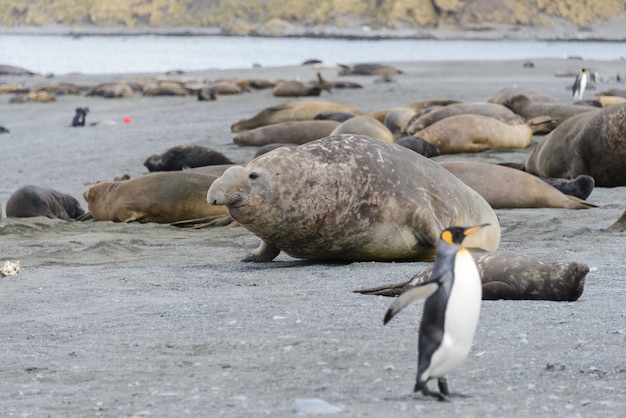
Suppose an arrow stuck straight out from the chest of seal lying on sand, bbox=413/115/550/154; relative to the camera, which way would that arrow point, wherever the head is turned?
to the viewer's left

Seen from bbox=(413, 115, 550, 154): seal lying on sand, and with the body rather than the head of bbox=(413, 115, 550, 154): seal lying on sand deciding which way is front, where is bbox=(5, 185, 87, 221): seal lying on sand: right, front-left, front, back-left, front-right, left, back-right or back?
front-left

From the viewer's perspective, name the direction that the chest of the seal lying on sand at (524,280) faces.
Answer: to the viewer's right

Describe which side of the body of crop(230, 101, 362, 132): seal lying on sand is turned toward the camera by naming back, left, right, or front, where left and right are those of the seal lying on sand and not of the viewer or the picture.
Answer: left

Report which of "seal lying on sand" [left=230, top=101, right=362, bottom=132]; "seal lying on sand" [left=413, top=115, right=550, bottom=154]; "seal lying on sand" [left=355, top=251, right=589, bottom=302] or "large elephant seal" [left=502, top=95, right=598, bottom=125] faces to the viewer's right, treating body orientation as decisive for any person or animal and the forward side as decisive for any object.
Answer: "seal lying on sand" [left=355, top=251, right=589, bottom=302]

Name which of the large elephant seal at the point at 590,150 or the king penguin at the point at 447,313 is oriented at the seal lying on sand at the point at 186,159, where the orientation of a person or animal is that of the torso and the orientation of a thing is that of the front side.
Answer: the large elephant seal

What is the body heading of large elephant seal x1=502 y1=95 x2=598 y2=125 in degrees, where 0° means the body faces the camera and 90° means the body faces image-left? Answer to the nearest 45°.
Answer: approximately 90°

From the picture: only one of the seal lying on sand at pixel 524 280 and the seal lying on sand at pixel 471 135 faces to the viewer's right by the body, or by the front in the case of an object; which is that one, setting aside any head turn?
the seal lying on sand at pixel 524 280

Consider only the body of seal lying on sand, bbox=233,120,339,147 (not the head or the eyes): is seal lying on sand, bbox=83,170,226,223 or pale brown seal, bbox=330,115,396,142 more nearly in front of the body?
the seal lying on sand

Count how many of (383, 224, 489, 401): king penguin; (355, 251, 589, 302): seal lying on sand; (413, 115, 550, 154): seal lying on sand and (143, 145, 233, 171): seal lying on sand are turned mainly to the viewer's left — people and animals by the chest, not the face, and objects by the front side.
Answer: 2

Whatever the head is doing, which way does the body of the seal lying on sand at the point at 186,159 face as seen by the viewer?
to the viewer's left

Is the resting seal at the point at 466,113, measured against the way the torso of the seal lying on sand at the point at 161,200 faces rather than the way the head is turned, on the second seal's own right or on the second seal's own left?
on the second seal's own right

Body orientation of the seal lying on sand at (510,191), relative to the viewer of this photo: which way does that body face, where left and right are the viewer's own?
facing to the left of the viewer
